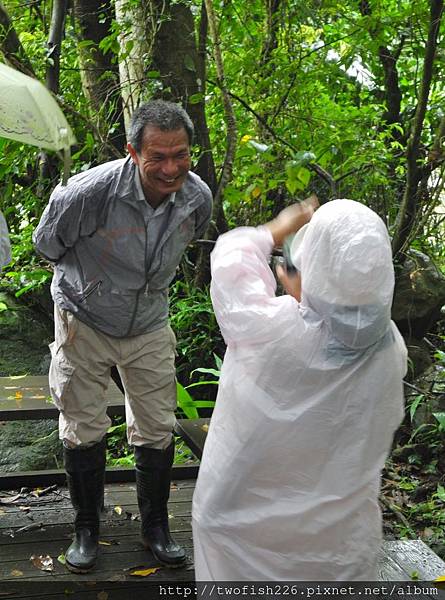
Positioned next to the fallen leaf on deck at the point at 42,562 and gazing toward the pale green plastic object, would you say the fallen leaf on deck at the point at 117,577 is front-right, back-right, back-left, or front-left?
back-right

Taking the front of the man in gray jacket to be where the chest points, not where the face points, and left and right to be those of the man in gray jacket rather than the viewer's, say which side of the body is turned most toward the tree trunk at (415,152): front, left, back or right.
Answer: left

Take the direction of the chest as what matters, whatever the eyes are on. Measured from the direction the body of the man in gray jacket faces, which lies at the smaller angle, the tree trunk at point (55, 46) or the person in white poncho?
the person in white poncho

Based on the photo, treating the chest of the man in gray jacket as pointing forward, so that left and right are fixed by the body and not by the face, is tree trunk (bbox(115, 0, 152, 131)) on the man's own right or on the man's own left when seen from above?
on the man's own left

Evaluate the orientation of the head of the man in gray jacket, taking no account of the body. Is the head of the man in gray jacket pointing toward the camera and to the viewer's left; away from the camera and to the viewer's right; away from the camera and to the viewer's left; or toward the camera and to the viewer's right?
toward the camera and to the viewer's right

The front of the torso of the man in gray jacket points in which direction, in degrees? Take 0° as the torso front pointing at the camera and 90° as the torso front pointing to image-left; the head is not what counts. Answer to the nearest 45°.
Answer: approximately 315°

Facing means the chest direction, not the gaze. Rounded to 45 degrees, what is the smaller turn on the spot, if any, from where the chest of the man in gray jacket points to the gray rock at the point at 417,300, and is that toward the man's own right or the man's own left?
approximately 90° to the man's own left
